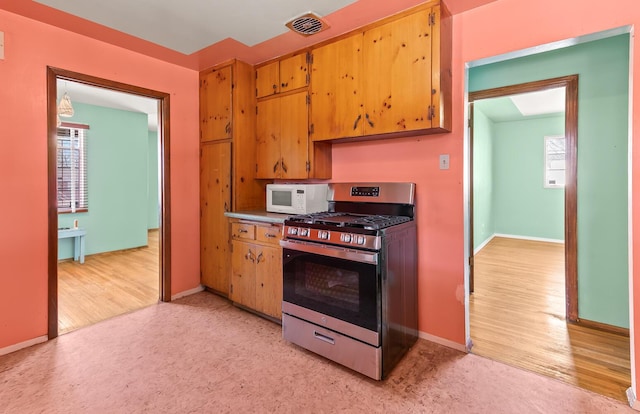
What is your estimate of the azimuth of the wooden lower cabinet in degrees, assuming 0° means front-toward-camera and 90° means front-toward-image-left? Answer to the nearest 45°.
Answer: approximately 45°

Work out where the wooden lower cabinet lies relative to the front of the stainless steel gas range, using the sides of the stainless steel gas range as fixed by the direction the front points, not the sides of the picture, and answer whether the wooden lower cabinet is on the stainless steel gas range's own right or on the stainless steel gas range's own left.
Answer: on the stainless steel gas range's own right

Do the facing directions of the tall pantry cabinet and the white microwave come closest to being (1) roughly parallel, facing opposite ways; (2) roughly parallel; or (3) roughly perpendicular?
roughly parallel

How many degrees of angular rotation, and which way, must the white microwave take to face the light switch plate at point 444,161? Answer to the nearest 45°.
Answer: approximately 90° to its left

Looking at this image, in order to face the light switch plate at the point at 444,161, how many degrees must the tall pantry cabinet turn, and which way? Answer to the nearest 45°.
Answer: approximately 90° to its left

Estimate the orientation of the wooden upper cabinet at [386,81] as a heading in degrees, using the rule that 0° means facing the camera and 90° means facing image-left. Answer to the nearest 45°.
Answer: approximately 45°

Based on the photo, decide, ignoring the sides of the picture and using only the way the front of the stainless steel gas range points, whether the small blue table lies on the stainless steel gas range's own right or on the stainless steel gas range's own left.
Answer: on the stainless steel gas range's own right

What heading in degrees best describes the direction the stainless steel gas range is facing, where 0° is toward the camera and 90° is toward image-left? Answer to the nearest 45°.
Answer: approximately 45°

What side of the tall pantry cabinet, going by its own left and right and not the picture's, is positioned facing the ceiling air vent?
left

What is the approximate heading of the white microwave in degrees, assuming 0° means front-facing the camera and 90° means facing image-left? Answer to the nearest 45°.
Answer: approximately 45°

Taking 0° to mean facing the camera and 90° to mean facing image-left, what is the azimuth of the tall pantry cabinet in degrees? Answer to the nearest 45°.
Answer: approximately 45°

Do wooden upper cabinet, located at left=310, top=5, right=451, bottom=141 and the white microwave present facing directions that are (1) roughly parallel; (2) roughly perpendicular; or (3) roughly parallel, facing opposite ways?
roughly parallel

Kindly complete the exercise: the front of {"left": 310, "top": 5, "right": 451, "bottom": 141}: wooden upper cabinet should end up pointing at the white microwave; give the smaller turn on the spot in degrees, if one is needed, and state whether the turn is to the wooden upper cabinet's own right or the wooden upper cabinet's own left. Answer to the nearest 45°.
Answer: approximately 90° to the wooden upper cabinet's own right
